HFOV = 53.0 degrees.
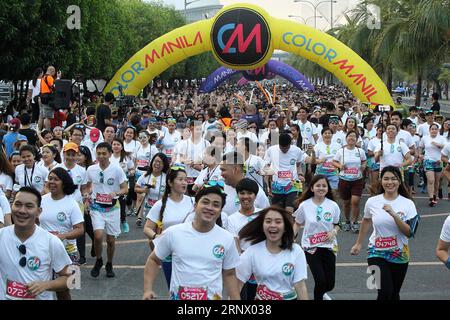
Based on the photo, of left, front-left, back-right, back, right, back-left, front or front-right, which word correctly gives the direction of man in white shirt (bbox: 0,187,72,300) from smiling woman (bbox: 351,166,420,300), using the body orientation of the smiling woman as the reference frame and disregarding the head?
front-right

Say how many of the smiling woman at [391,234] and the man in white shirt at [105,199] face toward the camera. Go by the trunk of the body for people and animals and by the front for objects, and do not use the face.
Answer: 2

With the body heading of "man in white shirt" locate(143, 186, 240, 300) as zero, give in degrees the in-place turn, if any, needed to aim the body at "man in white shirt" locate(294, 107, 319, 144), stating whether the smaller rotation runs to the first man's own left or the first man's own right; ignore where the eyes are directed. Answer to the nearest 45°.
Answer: approximately 180°

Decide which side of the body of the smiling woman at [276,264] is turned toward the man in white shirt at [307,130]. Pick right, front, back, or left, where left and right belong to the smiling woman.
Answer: back

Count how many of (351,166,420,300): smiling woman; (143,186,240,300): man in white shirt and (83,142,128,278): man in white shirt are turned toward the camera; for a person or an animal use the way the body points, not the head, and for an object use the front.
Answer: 3

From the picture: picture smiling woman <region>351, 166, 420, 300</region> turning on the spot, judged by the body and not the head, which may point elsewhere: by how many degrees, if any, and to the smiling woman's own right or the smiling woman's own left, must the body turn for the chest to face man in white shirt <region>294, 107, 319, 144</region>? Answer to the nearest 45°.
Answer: approximately 180°

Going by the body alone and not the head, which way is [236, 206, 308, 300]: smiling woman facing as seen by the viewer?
toward the camera

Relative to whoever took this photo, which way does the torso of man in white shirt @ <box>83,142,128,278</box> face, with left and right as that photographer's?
facing the viewer

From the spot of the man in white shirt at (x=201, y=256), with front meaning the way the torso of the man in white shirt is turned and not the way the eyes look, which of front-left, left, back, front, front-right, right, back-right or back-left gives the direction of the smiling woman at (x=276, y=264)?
left
